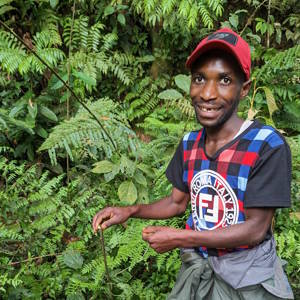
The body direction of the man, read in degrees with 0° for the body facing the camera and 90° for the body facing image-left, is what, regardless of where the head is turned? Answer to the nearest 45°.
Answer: approximately 45°
